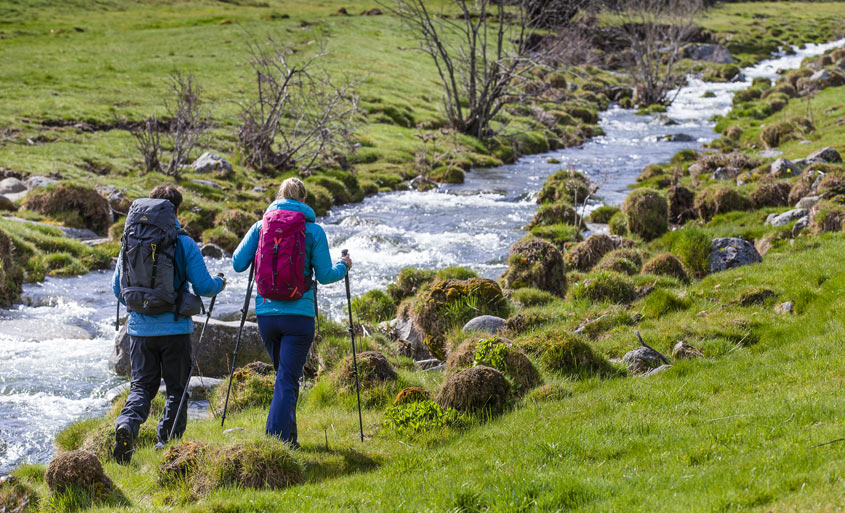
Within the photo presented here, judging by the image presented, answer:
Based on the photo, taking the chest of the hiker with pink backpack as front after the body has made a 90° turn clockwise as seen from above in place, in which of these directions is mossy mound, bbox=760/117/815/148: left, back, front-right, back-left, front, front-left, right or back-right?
front-left

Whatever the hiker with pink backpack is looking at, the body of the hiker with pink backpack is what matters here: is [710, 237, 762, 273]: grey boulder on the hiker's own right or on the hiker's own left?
on the hiker's own right

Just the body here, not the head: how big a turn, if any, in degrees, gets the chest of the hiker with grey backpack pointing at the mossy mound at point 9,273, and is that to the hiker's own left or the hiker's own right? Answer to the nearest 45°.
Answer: approximately 45° to the hiker's own left

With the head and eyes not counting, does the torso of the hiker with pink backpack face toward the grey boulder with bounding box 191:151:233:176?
yes

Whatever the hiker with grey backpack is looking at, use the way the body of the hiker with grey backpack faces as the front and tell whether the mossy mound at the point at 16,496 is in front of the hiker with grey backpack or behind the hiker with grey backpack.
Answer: behind

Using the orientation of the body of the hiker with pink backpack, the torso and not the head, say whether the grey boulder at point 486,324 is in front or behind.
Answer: in front

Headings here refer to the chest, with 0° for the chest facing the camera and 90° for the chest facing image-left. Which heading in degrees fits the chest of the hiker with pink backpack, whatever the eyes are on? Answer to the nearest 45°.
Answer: approximately 180°

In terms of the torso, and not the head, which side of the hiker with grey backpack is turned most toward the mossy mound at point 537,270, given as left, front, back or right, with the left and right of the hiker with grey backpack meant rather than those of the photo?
front

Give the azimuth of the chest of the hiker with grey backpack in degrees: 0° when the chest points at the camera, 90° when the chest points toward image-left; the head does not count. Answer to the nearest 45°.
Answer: approximately 225°

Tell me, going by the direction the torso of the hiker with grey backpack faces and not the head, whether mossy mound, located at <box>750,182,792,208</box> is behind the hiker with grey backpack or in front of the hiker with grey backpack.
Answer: in front
